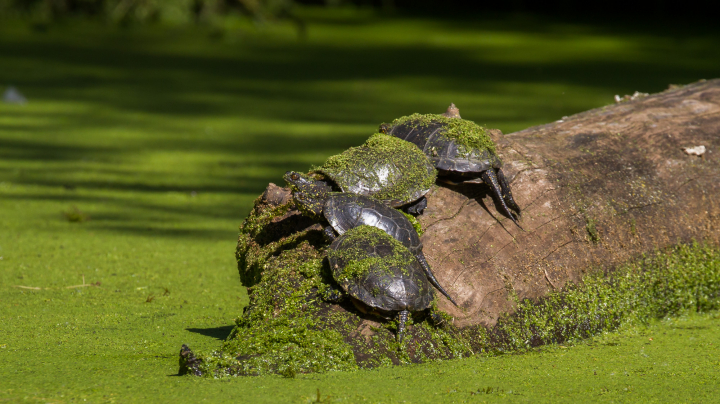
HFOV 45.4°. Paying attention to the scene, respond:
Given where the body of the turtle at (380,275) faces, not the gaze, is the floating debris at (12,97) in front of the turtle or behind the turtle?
in front

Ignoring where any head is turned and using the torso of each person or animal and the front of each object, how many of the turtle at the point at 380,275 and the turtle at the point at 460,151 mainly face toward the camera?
0

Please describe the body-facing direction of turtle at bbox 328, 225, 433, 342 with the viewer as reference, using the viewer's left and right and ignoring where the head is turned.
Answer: facing away from the viewer and to the left of the viewer

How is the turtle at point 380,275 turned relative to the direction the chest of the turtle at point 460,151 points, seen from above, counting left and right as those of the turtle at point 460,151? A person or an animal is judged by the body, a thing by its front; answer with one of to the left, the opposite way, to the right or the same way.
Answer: the same way

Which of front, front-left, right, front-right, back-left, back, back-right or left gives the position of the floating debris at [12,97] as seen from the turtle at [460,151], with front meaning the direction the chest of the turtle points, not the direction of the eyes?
front

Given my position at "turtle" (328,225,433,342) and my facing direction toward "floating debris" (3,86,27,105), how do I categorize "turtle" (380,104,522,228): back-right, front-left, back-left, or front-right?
front-right

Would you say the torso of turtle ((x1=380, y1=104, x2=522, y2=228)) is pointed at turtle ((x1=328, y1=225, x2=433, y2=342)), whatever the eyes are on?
no

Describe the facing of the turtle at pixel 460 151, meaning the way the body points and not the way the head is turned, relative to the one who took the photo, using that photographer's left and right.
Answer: facing away from the viewer and to the left of the viewer
